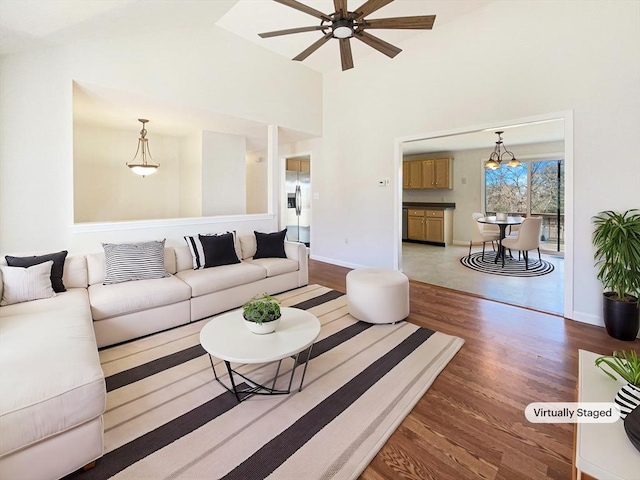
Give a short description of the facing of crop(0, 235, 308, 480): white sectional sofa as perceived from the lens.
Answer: facing the viewer and to the right of the viewer

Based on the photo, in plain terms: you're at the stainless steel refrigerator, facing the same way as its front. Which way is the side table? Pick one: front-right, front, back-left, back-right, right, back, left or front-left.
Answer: front-left

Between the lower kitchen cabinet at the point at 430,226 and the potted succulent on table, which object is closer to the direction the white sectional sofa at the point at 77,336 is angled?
the potted succulent on table

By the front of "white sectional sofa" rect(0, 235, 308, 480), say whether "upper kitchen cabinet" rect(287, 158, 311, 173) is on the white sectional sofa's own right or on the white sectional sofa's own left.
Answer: on the white sectional sofa's own left

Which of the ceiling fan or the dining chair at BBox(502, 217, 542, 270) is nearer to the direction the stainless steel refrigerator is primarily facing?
the ceiling fan

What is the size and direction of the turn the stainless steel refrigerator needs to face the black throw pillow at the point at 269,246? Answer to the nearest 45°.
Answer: approximately 45° to its left

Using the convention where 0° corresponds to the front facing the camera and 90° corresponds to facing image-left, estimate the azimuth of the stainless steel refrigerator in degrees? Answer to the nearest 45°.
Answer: approximately 45°

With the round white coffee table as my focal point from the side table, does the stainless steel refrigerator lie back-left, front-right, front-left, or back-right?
front-right

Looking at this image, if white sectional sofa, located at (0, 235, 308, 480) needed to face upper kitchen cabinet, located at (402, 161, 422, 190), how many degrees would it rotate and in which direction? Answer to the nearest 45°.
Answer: approximately 90° to its left

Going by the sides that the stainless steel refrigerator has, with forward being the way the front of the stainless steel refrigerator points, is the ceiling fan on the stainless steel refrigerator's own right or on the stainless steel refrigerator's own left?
on the stainless steel refrigerator's own left

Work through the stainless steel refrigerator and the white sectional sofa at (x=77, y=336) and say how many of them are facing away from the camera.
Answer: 0

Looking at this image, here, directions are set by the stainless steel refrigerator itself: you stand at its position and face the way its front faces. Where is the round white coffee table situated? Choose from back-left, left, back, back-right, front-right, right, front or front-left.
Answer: front-left
